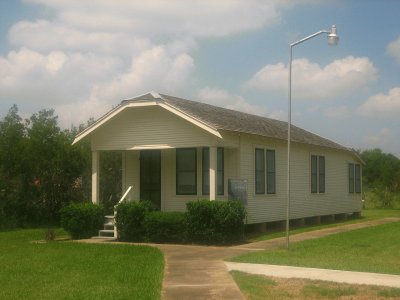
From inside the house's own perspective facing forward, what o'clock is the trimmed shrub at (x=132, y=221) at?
The trimmed shrub is roughly at 12 o'clock from the house.

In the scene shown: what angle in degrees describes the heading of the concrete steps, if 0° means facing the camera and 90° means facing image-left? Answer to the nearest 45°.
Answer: approximately 45°

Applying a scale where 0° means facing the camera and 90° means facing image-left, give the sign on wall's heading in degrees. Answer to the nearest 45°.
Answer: approximately 0°

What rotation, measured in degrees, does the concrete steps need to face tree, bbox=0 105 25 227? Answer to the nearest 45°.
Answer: approximately 90° to its right

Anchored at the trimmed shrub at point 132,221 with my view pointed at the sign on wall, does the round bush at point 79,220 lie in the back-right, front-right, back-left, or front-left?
back-left

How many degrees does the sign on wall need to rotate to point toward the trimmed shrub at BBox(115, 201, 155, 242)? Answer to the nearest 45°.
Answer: approximately 90° to its right

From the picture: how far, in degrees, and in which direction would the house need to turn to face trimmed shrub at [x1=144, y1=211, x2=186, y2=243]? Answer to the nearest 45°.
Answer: approximately 45° to its left

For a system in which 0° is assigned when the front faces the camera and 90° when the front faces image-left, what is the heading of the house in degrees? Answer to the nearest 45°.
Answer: approximately 45°

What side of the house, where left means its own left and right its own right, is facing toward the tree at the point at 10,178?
right
